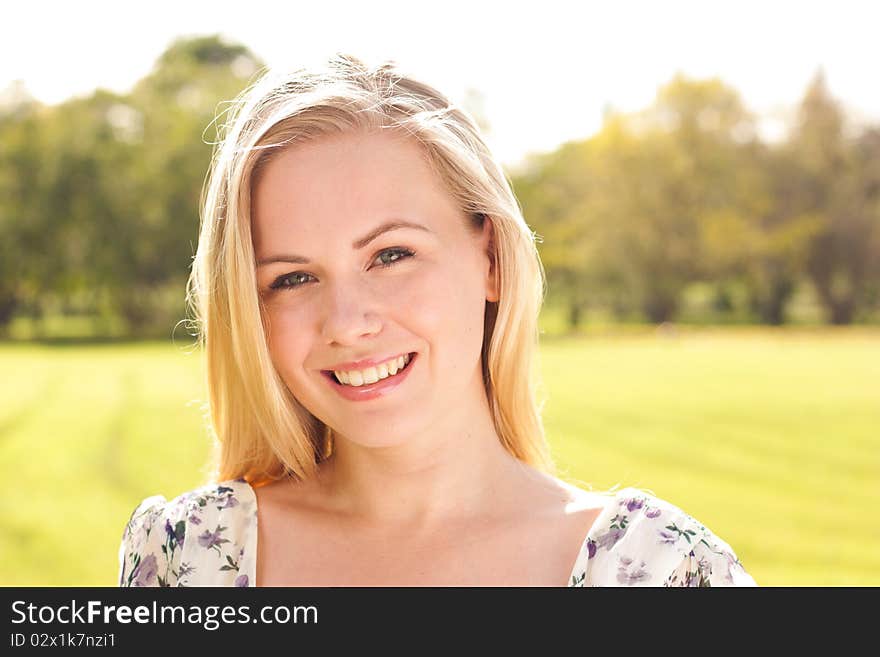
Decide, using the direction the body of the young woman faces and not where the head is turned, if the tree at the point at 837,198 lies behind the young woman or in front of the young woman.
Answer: behind

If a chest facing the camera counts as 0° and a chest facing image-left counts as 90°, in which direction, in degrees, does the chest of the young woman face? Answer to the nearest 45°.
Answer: approximately 0°
